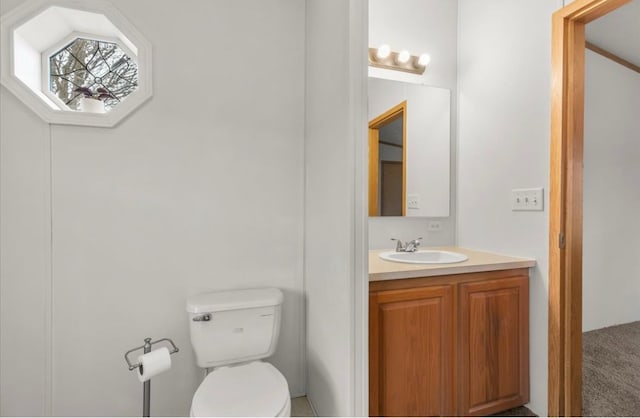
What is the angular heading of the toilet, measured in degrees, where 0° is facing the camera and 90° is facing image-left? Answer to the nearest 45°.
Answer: approximately 0°

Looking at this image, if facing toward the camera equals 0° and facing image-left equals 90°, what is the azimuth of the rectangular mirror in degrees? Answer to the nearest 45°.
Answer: approximately 315°

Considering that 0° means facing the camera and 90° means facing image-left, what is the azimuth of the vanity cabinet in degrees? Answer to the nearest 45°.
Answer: approximately 315°

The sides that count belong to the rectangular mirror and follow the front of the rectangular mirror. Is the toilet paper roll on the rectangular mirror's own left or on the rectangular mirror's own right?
on the rectangular mirror's own right
